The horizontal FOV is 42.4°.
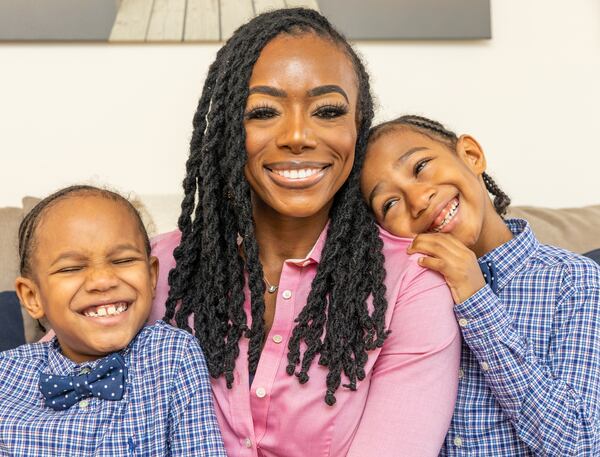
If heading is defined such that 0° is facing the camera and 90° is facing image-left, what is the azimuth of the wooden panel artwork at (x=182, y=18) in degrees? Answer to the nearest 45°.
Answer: approximately 0°

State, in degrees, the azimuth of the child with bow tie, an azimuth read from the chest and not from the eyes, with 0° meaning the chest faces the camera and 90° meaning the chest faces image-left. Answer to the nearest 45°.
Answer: approximately 0°

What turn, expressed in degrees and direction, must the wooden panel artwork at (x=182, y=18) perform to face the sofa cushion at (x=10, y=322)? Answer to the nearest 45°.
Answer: approximately 45° to its right

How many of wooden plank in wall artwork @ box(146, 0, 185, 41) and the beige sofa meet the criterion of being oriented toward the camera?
2
